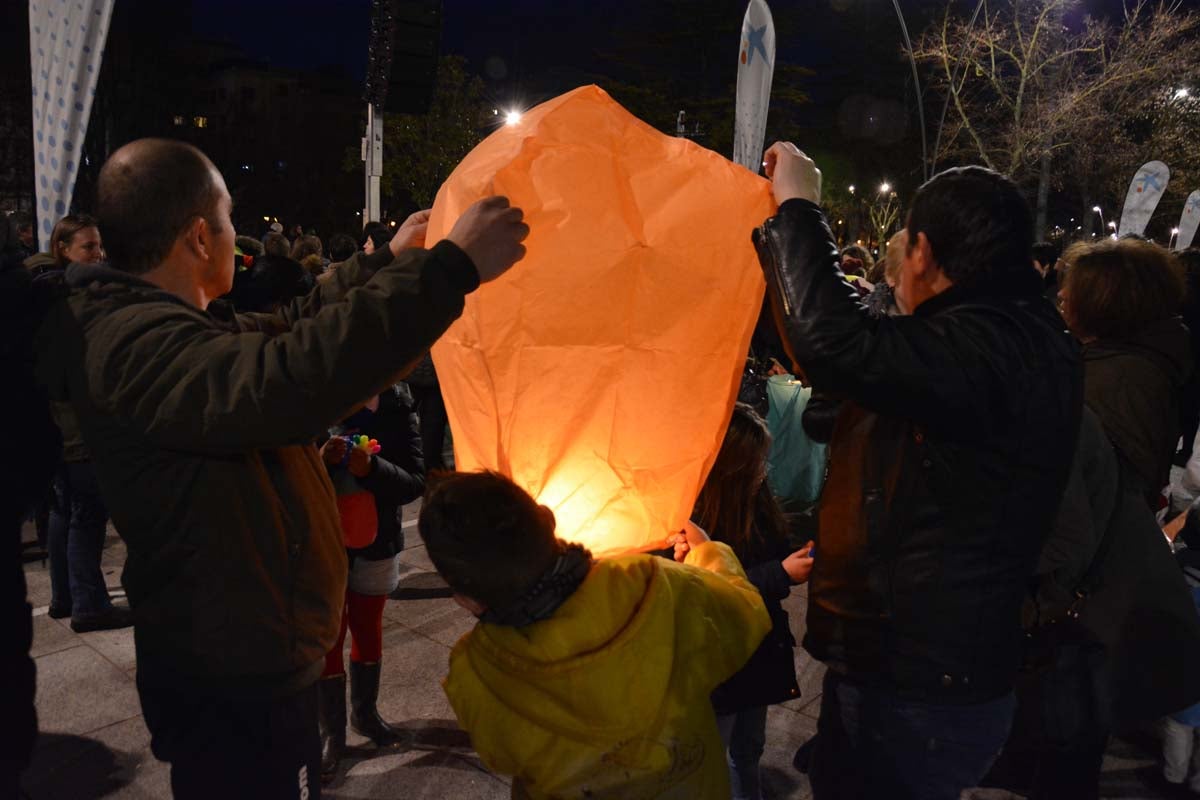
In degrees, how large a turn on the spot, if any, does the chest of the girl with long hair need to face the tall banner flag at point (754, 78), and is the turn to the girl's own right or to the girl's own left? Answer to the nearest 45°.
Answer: approximately 45° to the girl's own left

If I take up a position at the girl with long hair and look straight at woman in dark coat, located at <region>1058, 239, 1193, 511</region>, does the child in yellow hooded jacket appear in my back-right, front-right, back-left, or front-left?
back-right

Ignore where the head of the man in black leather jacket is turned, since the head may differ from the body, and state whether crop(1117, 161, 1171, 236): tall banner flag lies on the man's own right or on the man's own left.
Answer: on the man's own right

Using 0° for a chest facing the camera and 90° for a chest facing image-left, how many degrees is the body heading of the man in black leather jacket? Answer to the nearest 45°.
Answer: approximately 135°

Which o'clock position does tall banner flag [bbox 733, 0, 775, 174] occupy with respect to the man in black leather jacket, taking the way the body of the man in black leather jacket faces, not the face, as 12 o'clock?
The tall banner flag is roughly at 1 o'clock from the man in black leather jacket.

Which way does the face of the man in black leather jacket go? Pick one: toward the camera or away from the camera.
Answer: away from the camera
